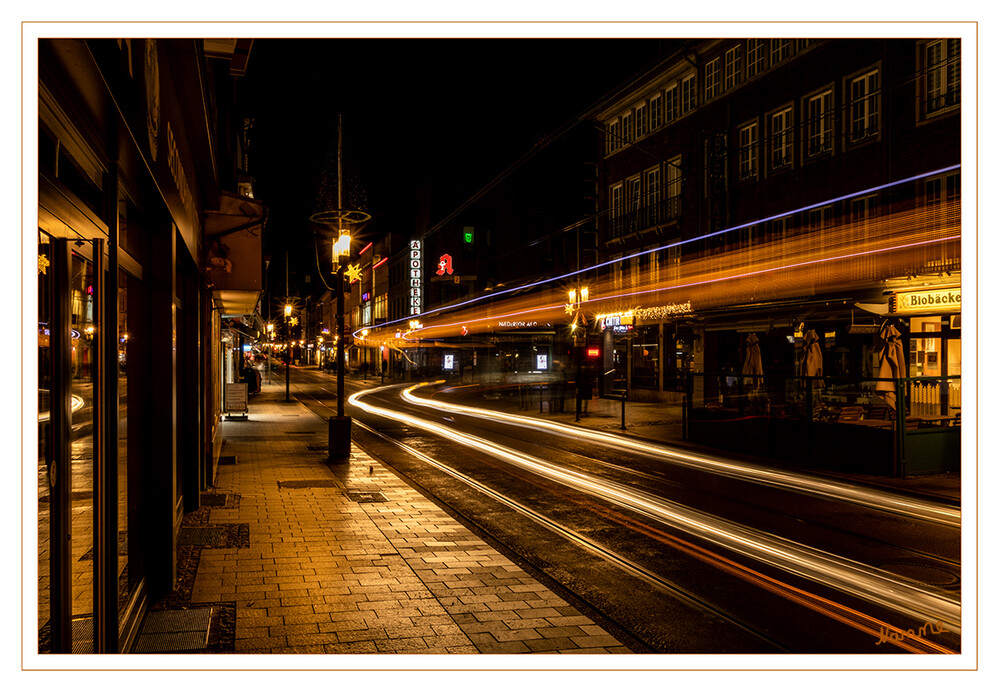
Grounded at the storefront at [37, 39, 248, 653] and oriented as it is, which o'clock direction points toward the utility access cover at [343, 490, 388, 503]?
The utility access cover is roughly at 10 o'clock from the storefront.

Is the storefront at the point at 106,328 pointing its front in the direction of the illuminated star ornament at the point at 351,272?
no

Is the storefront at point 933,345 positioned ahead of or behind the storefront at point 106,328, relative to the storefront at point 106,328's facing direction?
ahead

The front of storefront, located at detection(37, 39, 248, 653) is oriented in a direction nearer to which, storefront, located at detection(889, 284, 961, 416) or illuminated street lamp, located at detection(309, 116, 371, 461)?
the storefront

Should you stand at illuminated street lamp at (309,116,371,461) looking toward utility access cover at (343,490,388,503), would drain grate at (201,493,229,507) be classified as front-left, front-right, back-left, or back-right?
front-right

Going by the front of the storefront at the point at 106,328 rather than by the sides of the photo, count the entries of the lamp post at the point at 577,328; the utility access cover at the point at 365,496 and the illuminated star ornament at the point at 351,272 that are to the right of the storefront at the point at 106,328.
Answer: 0

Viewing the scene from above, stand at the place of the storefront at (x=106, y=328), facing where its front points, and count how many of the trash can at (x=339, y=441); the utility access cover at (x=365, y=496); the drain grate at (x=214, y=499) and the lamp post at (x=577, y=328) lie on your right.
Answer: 0

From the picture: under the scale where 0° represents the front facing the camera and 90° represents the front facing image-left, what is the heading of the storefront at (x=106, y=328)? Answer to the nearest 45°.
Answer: approximately 270°

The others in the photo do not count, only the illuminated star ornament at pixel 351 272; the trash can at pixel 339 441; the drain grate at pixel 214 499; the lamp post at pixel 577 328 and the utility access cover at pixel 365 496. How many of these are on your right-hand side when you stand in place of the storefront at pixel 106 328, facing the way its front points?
0

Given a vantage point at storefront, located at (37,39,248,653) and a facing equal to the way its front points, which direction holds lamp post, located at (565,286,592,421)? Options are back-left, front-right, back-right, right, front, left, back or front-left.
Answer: front-left

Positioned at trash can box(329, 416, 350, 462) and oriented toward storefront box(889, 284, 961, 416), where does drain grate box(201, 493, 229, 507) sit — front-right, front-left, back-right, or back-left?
back-right

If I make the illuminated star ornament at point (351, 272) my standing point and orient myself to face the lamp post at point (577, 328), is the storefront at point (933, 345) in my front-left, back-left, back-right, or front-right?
front-right

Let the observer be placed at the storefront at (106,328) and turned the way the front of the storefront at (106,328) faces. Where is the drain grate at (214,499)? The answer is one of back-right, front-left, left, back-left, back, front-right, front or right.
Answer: left

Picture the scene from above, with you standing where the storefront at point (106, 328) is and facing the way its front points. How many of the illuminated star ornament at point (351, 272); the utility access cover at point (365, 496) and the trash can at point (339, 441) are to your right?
0

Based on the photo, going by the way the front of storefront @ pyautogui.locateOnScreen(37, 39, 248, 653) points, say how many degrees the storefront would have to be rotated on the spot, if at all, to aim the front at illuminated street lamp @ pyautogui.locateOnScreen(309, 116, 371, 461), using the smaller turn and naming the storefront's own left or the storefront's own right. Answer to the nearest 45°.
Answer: approximately 90° to the storefront's own left

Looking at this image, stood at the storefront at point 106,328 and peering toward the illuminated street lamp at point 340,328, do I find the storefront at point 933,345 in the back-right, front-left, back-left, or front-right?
front-right

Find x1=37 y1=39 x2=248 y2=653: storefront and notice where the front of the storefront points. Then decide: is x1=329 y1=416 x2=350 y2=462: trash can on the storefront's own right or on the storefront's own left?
on the storefront's own left
